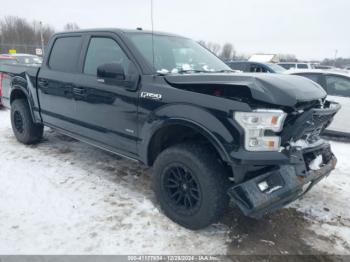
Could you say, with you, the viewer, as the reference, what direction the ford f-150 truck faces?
facing the viewer and to the right of the viewer

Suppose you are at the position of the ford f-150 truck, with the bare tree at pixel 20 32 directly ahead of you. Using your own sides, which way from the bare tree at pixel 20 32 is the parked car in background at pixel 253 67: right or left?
right

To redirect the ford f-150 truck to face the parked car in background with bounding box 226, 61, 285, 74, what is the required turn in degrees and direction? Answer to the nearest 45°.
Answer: approximately 135° to its left

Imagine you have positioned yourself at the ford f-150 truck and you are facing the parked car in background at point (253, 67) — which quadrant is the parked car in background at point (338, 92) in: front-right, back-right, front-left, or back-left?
front-right

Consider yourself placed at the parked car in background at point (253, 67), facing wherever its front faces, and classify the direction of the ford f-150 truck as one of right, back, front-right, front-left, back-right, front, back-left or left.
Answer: front-right

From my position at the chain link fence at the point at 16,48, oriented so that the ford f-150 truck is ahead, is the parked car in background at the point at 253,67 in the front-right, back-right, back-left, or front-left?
front-left

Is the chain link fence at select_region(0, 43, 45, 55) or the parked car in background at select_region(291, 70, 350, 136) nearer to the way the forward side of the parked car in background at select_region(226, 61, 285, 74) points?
the parked car in background

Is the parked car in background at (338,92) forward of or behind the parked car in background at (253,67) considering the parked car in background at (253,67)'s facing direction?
forward

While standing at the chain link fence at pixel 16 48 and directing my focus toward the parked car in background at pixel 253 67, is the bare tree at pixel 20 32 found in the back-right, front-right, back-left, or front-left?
back-left

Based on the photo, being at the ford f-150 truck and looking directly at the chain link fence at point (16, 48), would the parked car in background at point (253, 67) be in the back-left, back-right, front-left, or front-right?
front-right

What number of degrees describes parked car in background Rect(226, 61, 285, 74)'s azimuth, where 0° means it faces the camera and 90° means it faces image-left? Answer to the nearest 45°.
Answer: approximately 315°

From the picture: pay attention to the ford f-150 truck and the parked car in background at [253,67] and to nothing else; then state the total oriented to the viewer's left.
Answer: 0

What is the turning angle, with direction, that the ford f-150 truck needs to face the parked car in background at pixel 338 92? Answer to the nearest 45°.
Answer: approximately 90° to its left
